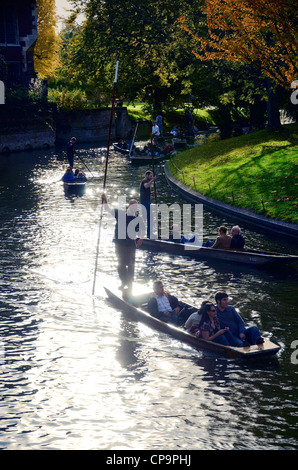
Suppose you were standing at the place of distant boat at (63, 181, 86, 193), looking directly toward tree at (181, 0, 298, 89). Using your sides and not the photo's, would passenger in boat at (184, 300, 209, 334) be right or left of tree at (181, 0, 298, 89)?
right

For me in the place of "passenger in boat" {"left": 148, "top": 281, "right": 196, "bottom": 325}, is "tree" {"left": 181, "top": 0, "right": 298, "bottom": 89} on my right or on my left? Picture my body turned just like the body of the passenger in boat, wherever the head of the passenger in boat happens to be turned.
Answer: on my left

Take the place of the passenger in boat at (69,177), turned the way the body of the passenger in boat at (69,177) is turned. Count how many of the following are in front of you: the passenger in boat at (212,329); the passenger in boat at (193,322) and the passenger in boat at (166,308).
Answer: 3

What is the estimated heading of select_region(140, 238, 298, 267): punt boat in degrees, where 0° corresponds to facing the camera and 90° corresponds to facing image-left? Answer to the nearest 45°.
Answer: approximately 270°

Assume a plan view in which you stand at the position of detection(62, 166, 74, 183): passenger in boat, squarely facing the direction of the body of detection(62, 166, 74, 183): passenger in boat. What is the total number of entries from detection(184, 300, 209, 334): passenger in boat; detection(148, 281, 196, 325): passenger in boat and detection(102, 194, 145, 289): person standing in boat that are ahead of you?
3

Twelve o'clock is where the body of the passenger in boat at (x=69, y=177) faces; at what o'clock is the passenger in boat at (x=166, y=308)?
the passenger in boat at (x=166, y=308) is roughly at 12 o'clock from the passenger in boat at (x=69, y=177).

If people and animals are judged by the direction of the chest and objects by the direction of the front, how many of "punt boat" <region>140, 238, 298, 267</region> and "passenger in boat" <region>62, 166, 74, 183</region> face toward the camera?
1

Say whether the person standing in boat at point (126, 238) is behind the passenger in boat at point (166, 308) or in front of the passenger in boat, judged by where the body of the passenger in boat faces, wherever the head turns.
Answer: behind
